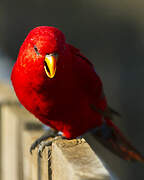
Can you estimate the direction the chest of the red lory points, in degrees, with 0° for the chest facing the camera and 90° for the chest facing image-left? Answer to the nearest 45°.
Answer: approximately 45°
